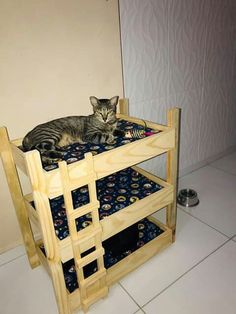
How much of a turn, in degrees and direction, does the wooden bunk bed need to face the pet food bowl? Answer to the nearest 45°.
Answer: approximately 90° to its left

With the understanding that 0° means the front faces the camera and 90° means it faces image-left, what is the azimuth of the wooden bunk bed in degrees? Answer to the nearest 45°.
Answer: approximately 315°

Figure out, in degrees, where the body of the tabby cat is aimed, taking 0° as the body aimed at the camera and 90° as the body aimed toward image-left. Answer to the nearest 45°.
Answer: approximately 270°
